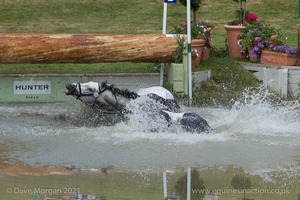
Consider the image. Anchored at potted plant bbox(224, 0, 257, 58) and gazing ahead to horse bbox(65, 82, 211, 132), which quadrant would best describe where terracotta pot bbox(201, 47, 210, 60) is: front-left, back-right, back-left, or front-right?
front-right

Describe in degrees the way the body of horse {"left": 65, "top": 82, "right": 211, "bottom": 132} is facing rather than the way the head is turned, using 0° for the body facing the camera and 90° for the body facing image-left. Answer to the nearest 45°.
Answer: approximately 90°

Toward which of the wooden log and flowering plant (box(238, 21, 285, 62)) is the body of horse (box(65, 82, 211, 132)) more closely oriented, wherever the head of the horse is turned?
the wooden log

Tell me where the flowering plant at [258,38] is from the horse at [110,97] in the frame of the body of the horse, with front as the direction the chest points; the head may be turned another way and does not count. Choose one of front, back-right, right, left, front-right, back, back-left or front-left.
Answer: back-right

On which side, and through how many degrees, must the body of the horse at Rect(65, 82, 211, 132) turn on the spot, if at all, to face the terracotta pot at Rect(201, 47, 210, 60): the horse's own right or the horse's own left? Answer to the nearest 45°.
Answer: approximately 135° to the horse's own right

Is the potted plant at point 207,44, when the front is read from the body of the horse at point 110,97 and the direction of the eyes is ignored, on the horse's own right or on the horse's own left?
on the horse's own right

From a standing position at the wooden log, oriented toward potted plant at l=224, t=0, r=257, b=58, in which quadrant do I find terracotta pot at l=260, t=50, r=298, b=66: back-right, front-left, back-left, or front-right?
front-right
